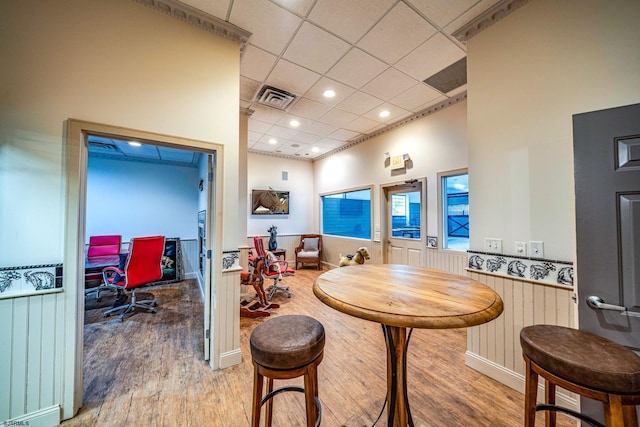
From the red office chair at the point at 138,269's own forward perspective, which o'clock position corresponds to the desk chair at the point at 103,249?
The desk chair is roughly at 1 o'clock from the red office chair.

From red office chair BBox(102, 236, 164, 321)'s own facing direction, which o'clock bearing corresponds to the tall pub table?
The tall pub table is roughly at 7 o'clock from the red office chair.

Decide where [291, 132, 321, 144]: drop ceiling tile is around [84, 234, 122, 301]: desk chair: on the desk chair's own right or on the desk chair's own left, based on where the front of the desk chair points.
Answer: on the desk chair's own left

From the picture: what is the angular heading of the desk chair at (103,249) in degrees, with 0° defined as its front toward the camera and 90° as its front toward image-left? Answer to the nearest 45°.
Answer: approximately 45°

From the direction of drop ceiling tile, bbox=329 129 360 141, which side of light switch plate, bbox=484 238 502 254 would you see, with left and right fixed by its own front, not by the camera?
right

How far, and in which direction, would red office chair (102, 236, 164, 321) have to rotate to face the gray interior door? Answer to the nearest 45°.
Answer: approximately 180°

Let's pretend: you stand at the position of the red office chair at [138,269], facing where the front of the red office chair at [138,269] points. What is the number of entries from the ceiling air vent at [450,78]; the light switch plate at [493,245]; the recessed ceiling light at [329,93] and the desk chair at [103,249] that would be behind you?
3

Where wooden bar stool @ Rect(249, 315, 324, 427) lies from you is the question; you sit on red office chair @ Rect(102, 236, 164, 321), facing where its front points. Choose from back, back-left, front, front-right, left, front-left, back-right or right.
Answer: back-left
